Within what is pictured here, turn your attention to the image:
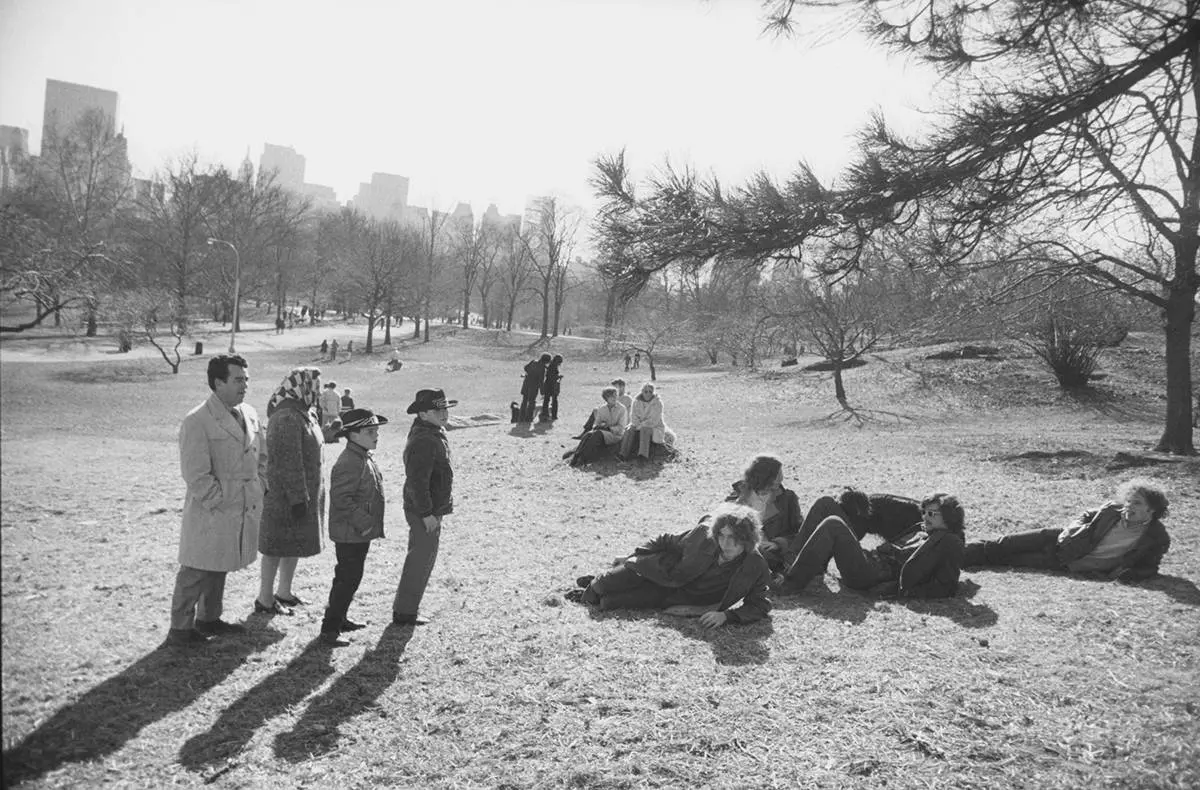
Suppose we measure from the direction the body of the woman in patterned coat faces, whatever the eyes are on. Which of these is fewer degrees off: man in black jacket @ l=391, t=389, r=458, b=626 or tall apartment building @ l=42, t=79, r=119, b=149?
the man in black jacket

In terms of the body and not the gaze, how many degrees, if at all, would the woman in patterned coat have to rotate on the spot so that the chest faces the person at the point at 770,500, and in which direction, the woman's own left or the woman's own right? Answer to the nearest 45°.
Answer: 0° — they already face them

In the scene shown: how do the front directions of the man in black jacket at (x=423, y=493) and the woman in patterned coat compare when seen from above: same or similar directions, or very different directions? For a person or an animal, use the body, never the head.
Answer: same or similar directions

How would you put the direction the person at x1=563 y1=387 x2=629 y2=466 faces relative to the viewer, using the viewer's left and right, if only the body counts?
facing the viewer and to the left of the viewer

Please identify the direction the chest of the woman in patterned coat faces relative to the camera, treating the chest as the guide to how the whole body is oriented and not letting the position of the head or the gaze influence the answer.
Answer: to the viewer's right

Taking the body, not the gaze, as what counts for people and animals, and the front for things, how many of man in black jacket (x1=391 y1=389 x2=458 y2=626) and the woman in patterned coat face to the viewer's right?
2

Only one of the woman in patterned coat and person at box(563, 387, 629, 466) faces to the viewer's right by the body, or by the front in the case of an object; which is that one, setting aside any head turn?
the woman in patterned coat

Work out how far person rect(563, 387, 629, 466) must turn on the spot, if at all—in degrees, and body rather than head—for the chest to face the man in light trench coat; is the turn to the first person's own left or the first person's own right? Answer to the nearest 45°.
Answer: approximately 45° to the first person's own left

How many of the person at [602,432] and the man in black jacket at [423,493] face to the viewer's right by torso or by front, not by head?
1

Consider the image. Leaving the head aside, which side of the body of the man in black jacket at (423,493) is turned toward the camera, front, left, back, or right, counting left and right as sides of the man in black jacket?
right

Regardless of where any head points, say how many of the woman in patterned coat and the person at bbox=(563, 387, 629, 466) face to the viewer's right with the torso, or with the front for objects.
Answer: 1

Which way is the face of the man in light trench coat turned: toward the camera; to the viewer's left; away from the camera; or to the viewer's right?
to the viewer's right
